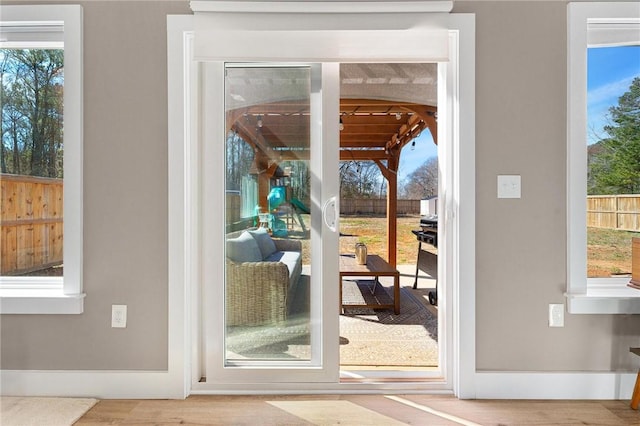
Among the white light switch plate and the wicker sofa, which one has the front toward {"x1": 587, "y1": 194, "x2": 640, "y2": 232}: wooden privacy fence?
the wicker sofa

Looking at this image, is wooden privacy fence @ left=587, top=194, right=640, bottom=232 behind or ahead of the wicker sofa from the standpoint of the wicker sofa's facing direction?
ahead

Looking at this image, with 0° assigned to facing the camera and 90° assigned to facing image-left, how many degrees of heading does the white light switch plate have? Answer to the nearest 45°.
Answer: approximately 0°

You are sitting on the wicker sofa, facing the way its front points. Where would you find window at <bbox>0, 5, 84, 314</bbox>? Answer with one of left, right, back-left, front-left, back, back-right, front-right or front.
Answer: back

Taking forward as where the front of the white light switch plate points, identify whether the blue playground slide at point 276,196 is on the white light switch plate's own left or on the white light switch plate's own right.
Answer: on the white light switch plate's own right

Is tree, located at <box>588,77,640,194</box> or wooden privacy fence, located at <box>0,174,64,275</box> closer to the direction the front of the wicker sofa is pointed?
the tree

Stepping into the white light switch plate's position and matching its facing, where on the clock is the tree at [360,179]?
The tree is roughly at 5 o'clock from the white light switch plate.

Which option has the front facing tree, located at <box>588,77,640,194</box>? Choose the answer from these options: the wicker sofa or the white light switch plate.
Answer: the wicker sofa

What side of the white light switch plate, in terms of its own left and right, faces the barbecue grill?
back

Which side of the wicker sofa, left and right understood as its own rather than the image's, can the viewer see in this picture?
right

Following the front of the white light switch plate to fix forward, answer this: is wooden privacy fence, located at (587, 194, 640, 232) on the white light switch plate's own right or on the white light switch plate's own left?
on the white light switch plate's own left

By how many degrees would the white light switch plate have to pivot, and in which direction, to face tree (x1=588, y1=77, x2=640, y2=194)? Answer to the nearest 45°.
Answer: approximately 135° to its left
